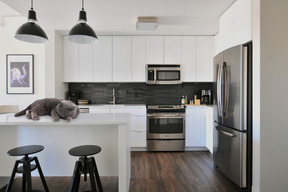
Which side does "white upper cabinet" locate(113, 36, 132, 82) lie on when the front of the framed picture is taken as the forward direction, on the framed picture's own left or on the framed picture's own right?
on the framed picture's own left

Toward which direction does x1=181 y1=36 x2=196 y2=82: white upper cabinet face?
toward the camera

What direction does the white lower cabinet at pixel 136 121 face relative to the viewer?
toward the camera

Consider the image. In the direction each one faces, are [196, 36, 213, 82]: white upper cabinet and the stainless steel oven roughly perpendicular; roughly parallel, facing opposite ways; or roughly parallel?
roughly parallel

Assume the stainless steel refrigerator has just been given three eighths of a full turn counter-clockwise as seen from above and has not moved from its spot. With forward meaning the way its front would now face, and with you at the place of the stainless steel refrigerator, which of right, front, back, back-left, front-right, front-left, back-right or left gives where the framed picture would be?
back

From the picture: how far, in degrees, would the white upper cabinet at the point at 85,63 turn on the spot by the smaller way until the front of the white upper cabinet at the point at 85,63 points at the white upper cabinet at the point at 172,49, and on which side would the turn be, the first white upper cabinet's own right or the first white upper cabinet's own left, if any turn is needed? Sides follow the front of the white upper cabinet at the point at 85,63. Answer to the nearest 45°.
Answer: approximately 90° to the first white upper cabinet's own left

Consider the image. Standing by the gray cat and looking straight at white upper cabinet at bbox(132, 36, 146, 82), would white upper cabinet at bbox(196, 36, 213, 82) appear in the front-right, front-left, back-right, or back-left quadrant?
front-right

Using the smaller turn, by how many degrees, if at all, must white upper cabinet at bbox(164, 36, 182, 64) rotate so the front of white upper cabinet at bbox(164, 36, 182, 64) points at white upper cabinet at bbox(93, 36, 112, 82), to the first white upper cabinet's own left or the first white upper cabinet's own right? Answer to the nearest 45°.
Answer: approximately 90° to the first white upper cabinet's own right

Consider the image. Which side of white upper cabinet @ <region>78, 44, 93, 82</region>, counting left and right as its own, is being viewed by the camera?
front

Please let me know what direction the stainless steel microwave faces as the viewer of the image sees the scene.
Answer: facing the viewer

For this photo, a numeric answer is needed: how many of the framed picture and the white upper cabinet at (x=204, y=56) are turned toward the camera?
2

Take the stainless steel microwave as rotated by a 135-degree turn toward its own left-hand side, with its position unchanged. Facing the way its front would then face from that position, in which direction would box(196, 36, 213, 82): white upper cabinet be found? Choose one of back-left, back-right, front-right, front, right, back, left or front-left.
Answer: front-right
